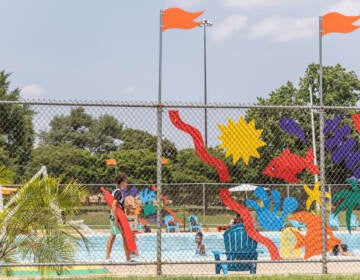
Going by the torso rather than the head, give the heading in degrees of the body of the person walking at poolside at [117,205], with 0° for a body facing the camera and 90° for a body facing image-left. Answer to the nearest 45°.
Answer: approximately 270°

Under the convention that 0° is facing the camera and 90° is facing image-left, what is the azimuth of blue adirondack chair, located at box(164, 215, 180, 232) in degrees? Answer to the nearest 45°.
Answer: approximately 315°

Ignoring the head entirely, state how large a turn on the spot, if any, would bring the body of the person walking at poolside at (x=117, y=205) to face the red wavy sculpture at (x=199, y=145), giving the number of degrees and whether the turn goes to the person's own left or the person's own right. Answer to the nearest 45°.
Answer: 0° — they already face it
